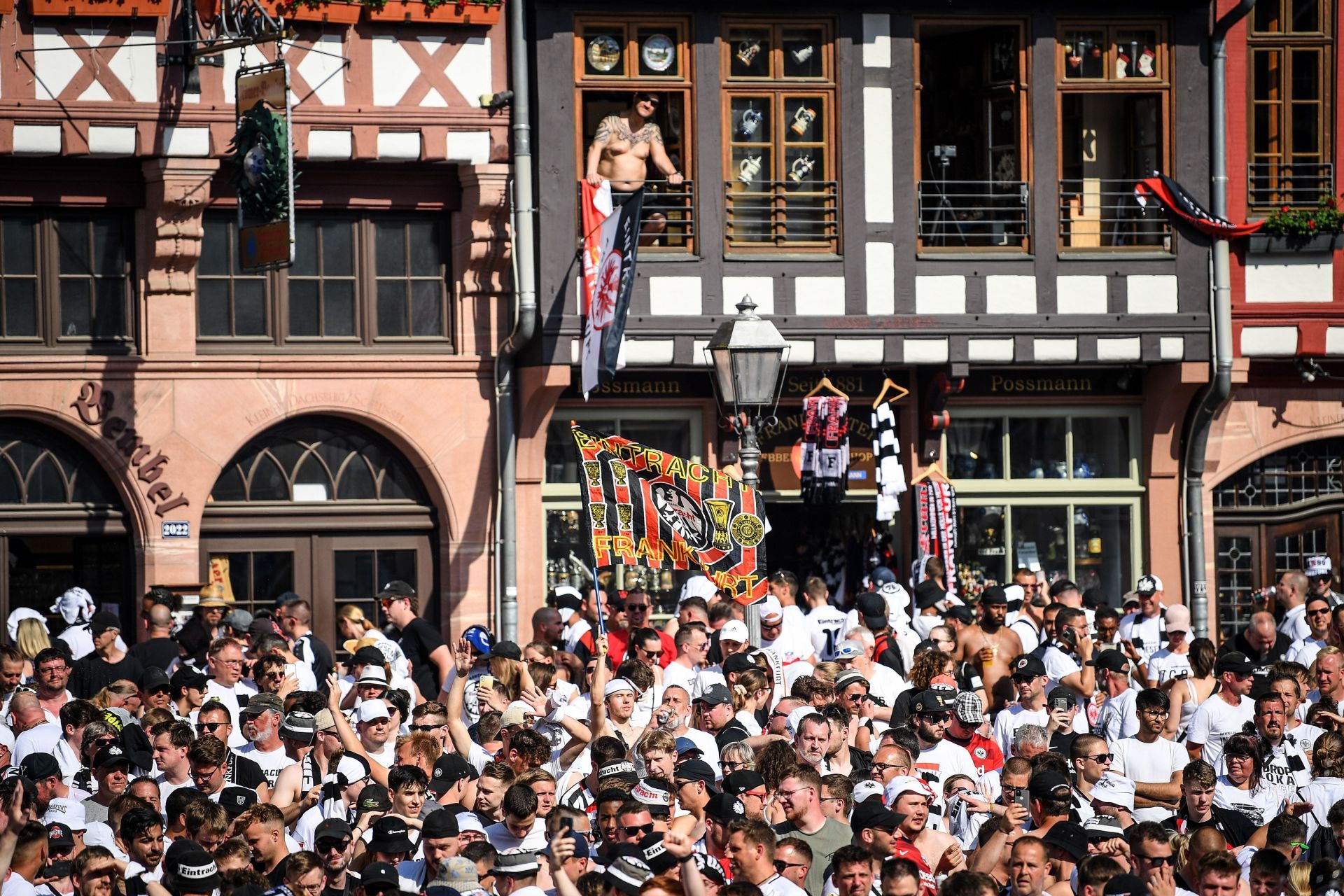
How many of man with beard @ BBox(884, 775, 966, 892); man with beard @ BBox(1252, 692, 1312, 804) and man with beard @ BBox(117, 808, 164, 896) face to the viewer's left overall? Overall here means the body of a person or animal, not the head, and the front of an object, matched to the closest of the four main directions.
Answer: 0

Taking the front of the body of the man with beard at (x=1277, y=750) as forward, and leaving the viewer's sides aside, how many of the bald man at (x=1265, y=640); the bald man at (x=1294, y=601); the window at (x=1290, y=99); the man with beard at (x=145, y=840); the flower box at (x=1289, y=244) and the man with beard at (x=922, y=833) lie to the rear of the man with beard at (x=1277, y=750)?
4

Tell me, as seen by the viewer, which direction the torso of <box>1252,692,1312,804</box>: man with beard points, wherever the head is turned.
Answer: toward the camera

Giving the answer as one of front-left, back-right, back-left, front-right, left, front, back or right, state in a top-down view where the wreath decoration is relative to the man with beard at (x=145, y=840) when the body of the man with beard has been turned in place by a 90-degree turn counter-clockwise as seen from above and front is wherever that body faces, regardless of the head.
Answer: front-left

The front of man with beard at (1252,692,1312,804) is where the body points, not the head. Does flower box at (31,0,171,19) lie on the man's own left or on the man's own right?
on the man's own right

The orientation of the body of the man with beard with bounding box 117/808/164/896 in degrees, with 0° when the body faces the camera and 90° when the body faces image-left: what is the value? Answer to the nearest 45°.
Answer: approximately 315°

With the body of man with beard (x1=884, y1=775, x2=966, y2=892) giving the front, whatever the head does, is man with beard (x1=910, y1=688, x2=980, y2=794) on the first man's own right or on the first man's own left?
on the first man's own left

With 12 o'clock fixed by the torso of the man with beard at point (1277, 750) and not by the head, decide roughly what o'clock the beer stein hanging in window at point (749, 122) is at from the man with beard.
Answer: The beer stein hanging in window is roughly at 5 o'clock from the man with beard.

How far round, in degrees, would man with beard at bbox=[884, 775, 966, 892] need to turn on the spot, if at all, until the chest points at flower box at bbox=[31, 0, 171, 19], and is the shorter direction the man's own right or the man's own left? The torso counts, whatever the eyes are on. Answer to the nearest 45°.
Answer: approximately 180°

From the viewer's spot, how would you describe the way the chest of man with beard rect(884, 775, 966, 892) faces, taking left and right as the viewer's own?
facing the viewer and to the right of the viewer

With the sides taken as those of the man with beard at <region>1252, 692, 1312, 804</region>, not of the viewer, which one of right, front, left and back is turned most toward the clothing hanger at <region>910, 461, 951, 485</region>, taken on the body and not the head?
back

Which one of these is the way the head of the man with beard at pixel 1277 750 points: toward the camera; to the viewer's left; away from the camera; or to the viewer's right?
toward the camera

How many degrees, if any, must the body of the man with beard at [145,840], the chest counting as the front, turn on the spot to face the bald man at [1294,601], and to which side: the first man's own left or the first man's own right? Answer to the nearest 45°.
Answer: approximately 90° to the first man's own left

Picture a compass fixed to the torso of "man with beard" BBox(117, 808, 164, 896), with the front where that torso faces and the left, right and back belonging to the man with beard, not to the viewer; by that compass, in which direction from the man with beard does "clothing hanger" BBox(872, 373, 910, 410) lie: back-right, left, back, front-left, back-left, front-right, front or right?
left

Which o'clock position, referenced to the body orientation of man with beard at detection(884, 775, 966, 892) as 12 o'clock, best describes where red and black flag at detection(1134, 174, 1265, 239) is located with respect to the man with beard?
The red and black flag is roughly at 8 o'clock from the man with beard.
